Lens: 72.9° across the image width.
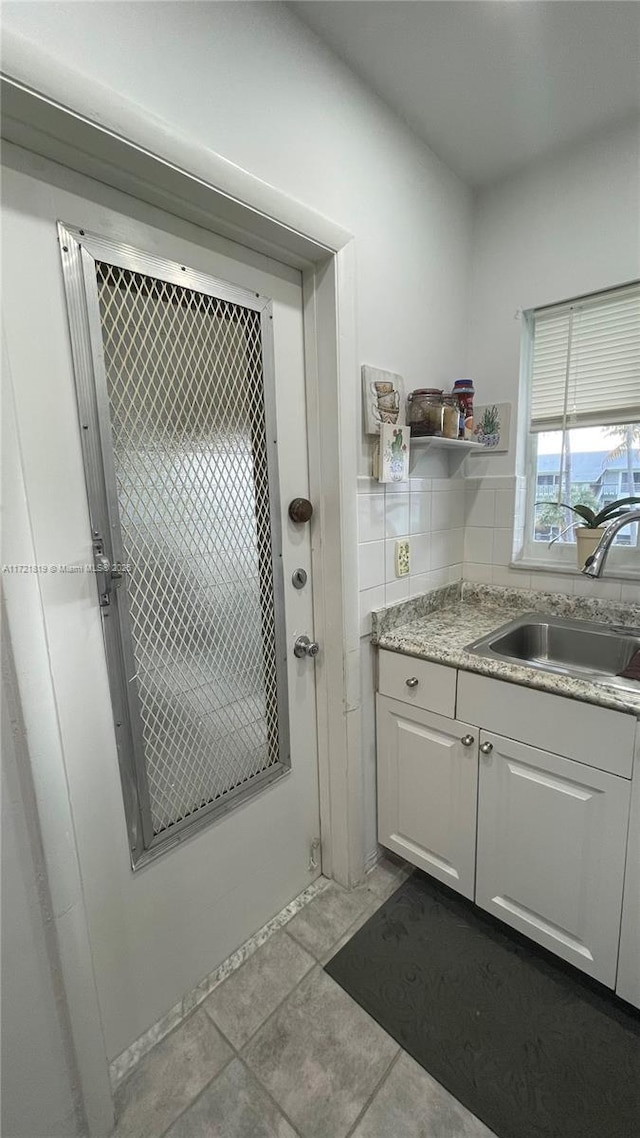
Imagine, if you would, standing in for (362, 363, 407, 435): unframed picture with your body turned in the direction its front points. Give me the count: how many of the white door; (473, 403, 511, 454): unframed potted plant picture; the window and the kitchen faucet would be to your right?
1

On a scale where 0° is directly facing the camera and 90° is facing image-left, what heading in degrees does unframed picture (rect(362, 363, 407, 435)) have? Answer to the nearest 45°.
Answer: approximately 315°

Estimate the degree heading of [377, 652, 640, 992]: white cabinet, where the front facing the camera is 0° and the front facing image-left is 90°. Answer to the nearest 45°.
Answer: approximately 45°

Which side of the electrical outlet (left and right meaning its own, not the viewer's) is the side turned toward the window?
left

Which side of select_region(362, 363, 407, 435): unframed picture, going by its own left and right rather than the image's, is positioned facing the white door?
right

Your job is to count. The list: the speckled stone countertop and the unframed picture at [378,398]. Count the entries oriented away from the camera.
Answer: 0
